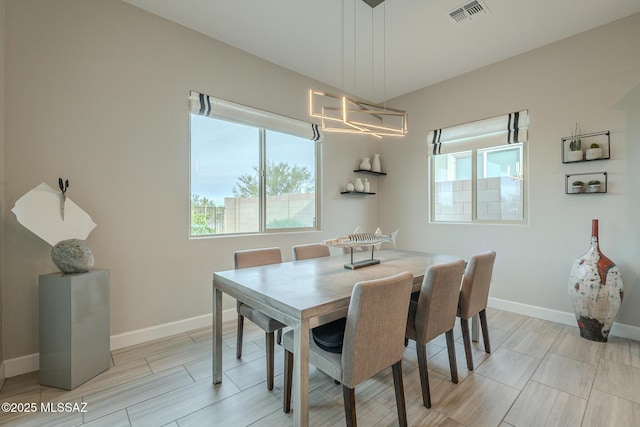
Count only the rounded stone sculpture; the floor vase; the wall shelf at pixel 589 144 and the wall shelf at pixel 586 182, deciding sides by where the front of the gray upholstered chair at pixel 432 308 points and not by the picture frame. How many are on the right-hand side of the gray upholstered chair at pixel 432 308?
3

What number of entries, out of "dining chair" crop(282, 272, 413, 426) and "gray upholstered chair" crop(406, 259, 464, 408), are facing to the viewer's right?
0

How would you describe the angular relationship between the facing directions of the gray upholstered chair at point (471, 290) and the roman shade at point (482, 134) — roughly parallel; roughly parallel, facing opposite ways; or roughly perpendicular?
roughly perpendicular

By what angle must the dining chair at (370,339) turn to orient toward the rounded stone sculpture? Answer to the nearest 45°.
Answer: approximately 45° to its left

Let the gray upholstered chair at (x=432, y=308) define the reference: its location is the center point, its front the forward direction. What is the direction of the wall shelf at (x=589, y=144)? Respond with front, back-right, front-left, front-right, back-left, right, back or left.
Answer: right

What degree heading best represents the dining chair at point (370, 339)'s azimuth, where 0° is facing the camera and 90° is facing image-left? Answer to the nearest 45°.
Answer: approximately 135°

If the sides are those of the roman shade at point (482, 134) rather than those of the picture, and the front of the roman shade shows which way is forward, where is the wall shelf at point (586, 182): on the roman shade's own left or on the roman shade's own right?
on the roman shade's own left

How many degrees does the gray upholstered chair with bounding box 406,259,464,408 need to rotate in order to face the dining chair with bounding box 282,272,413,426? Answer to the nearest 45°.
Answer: approximately 90° to its left

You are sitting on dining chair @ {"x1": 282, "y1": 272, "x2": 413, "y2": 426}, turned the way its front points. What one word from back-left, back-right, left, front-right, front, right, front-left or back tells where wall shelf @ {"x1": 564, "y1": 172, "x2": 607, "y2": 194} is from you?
right

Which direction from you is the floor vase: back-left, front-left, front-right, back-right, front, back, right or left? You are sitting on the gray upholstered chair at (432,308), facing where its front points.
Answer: right

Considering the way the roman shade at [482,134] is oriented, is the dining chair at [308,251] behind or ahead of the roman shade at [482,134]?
ahead

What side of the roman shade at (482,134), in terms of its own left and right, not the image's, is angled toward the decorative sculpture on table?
front

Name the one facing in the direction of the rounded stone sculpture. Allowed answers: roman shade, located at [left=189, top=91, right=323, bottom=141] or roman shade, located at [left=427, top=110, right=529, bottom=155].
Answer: roman shade, located at [left=427, top=110, right=529, bottom=155]

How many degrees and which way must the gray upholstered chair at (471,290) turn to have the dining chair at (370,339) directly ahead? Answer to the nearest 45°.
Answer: approximately 135° to its left
